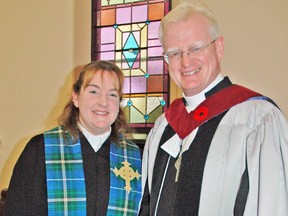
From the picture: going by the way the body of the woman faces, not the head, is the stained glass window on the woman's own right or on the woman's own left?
on the woman's own left

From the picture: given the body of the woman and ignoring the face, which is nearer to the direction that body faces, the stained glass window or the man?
the man

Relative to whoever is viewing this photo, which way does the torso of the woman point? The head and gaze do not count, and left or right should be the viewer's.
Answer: facing the viewer and to the right of the viewer

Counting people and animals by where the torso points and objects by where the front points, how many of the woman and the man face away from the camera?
0

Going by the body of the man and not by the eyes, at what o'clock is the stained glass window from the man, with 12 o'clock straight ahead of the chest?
The stained glass window is roughly at 4 o'clock from the man.

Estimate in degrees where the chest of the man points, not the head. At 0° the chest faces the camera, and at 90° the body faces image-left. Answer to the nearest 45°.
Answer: approximately 45°

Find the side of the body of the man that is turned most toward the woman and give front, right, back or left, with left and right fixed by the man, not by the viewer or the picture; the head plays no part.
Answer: right

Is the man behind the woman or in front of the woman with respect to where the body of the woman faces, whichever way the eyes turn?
in front

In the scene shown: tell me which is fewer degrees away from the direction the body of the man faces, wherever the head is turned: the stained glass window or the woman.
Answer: the woman
